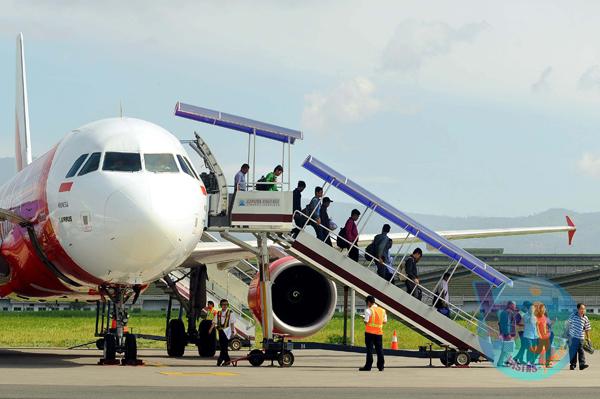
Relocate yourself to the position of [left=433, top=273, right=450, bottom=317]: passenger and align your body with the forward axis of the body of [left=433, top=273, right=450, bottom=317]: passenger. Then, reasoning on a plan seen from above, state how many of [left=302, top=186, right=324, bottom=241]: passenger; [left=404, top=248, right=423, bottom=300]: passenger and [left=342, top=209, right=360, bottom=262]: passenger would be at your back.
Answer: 3

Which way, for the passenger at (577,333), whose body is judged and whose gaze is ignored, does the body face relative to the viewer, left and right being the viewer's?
facing the viewer and to the right of the viewer

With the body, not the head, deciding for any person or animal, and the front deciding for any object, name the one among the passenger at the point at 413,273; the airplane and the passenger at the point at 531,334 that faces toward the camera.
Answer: the airplane

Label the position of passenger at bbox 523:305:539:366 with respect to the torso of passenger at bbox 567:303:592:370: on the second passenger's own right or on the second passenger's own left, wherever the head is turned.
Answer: on the second passenger's own right

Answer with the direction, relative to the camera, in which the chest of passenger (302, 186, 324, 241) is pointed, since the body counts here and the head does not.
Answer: to the viewer's right

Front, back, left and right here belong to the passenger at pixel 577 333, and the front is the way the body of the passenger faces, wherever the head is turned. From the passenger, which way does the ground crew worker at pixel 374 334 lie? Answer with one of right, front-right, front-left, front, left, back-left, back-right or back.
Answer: right

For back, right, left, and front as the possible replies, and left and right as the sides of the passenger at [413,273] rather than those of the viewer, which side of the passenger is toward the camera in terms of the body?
right

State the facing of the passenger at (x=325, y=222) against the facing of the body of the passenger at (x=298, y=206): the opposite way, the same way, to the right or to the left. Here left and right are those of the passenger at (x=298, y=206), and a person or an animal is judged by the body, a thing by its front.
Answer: the same way

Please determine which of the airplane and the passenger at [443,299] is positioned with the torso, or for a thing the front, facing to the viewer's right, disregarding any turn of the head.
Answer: the passenger

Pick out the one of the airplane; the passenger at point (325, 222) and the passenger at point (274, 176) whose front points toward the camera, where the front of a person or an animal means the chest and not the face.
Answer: the airplane

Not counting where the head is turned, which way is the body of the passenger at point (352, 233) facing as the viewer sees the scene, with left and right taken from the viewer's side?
facing to the right of the viewer

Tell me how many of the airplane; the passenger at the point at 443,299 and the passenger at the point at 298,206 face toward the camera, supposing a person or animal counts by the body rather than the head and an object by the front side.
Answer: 1

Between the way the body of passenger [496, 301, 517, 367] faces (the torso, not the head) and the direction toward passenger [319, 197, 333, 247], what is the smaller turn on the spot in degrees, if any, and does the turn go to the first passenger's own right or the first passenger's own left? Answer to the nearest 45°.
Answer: approximately 180°
